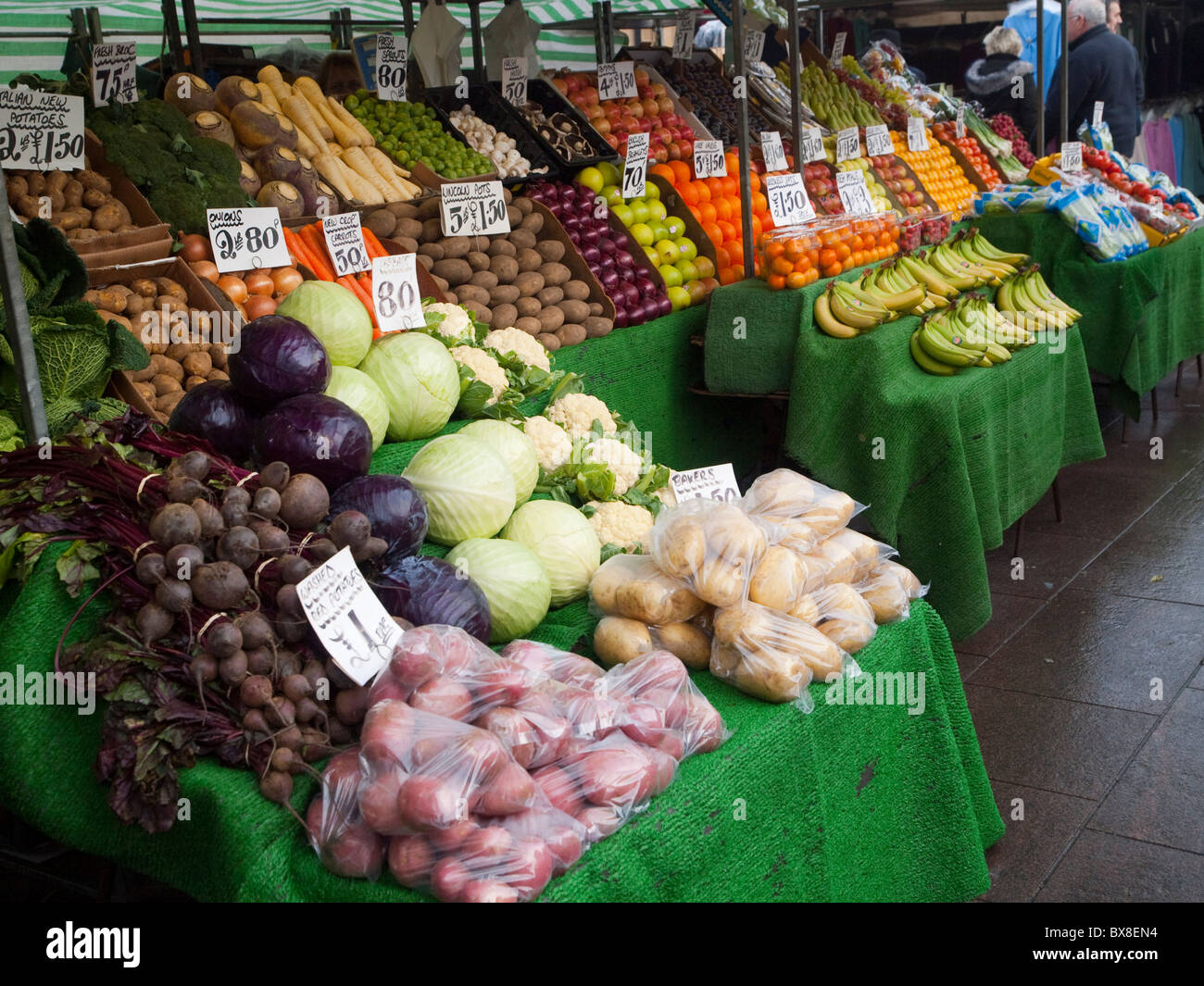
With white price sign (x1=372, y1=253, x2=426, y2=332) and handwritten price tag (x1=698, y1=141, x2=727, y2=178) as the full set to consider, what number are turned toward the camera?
2

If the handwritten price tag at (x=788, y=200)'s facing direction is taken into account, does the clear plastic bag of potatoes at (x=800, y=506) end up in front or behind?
in front

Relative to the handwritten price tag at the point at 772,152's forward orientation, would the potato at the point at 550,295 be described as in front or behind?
in front

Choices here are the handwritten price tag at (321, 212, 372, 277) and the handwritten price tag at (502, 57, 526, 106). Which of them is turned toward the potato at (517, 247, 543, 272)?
the handwritten price tag at (502, 57, 526, 106)

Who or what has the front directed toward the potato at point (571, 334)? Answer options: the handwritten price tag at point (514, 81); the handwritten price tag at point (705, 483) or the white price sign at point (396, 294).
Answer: the handwritten price tag at point (514, 81)

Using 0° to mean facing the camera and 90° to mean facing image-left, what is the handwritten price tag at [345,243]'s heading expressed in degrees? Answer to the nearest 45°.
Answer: approximately 0°

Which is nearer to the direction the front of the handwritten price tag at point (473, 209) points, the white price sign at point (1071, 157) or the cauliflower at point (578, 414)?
the cauliflower
